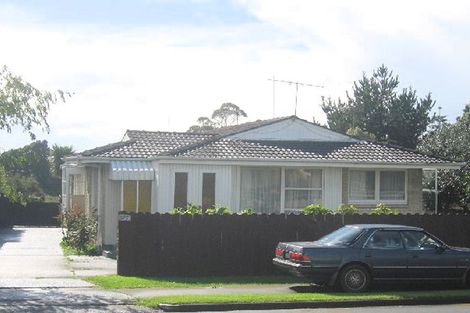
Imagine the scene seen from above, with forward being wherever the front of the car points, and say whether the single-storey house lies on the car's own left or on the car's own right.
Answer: on the car's own left

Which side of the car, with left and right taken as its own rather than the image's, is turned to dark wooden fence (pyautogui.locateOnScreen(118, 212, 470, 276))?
left

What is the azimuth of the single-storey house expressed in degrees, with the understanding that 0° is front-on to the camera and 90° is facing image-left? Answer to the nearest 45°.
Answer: approximately 0°

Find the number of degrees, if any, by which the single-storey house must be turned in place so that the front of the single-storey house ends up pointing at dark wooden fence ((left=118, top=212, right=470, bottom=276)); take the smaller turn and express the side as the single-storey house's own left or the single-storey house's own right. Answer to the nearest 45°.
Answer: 0° — it already faces it

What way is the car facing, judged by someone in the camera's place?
facing away from the viewer and to the right of the viewer

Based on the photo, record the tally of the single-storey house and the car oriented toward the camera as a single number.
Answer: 1

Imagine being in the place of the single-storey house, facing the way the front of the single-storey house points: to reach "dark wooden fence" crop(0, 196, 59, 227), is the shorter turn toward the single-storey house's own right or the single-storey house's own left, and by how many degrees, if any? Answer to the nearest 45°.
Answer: approximately 135° to the single-storey house's own right

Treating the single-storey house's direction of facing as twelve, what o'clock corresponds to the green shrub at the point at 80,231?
The green shrub is roughly at 3 o'clock from the single-storey house.
